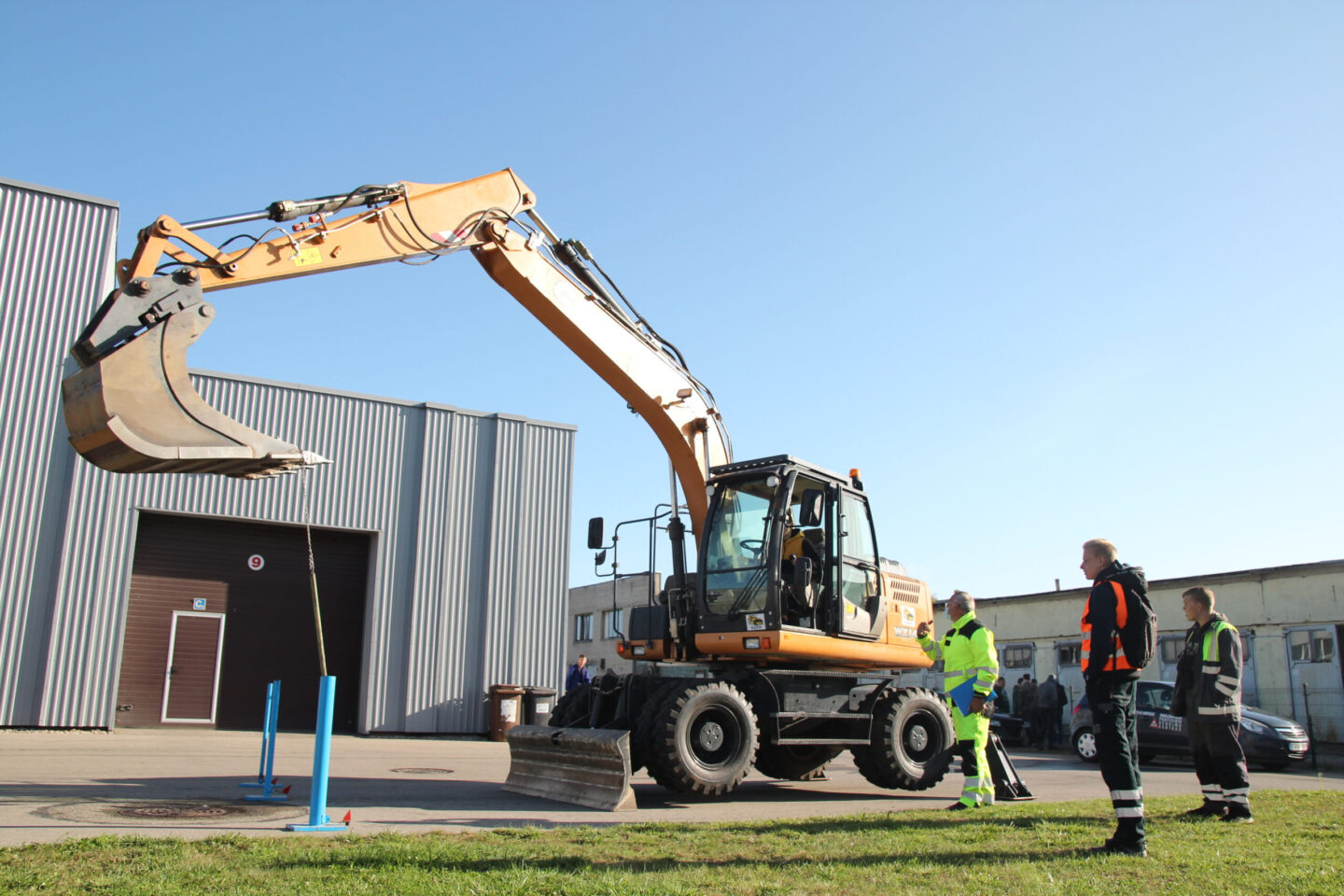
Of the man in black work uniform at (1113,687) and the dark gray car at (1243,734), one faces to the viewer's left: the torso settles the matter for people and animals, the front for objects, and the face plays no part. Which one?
the man in black work uniform

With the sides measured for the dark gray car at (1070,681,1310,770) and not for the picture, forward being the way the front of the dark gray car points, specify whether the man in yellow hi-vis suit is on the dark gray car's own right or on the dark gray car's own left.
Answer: on the dark gray car's own right

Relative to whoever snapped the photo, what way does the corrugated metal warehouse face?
facing the viewer

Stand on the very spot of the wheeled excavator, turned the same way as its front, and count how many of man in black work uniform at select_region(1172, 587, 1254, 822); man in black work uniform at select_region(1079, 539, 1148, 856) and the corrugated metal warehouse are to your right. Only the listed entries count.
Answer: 1

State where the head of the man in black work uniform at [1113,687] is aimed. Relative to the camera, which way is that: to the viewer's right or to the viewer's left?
to the viewer's left

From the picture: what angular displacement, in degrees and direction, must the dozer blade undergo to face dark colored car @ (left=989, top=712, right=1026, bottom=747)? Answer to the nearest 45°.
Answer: approximately 180°

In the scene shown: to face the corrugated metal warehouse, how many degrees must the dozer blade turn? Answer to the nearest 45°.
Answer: approximately 90° to its right

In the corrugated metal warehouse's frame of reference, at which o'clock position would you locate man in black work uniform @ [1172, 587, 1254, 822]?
The man in black work uniform is roughly at 11 o'clock from the corrugated metal warehouse.

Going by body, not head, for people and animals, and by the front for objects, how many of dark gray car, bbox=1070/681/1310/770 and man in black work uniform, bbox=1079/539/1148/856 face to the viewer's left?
1

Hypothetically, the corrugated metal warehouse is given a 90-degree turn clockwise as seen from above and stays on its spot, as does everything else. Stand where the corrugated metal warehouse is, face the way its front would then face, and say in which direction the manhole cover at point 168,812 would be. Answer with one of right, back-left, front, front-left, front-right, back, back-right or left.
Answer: left

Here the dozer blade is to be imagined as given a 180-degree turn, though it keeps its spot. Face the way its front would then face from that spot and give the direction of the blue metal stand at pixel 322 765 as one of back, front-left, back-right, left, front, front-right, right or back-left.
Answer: back

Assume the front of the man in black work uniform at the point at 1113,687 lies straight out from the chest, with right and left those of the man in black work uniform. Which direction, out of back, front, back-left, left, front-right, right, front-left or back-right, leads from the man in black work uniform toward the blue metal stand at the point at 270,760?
front

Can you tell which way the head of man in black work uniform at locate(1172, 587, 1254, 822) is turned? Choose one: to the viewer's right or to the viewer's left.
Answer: to the viewer's left

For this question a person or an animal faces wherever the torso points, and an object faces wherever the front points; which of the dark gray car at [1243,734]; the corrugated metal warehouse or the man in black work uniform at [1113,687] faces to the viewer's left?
the man in black work uniform

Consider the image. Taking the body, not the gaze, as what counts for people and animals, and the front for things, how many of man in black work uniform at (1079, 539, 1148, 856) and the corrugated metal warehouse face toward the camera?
1

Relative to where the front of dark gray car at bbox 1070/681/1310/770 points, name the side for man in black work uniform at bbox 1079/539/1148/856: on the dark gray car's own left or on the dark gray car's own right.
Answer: on the dark gray car's own right

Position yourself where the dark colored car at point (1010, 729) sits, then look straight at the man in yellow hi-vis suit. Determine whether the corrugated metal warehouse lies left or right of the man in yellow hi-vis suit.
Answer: right

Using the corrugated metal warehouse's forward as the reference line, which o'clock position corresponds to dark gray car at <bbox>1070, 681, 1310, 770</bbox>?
The dark gray car is roughly at 10 o'clock from the corrugated metal warehouse.
